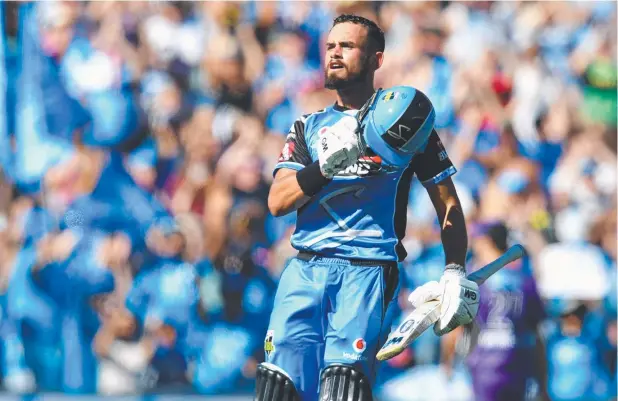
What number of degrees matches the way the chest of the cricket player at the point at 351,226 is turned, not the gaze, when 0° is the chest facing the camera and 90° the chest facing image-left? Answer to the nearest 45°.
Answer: approximately 45°

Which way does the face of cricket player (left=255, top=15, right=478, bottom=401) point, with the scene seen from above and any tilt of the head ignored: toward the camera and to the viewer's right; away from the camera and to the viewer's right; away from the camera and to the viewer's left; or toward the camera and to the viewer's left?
toward the camera and to the viewer's left
